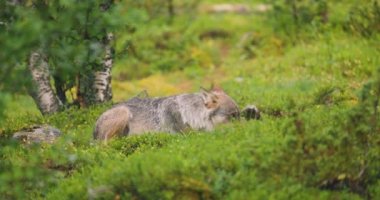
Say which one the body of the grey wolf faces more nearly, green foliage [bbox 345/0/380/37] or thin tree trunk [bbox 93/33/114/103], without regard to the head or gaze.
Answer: the green foliage

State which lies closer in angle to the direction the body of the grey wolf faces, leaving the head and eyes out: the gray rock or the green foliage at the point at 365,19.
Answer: the green foliage

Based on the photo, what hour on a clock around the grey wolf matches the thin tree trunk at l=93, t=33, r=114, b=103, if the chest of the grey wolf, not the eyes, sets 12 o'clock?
The thin tree trunk is roughly at 8 o'clock from the grey wolf.

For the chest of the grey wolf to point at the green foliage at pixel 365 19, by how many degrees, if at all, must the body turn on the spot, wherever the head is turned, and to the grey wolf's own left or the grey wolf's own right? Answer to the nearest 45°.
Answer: approximately 45° to the grey wolf's own left

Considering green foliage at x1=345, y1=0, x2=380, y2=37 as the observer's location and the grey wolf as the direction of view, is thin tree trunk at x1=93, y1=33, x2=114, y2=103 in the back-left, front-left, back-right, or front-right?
front-right

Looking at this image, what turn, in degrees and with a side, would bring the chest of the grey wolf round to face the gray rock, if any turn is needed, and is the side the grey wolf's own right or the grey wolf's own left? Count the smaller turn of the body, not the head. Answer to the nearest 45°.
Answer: approximately 180°

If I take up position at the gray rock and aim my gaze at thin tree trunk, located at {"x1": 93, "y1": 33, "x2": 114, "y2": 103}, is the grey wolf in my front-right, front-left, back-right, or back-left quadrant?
front-right

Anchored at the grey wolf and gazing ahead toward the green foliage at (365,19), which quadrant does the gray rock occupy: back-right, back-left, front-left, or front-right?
back-left

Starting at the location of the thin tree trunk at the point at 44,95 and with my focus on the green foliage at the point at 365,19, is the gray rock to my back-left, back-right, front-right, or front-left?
back-right

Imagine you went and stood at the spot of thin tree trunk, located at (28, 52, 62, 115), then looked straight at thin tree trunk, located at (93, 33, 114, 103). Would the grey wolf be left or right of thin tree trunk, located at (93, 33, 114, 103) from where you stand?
right

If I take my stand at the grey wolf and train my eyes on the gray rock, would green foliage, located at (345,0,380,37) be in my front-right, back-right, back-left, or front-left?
back-right

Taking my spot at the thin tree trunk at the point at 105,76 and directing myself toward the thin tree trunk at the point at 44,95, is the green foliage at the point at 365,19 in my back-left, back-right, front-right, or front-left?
back-right

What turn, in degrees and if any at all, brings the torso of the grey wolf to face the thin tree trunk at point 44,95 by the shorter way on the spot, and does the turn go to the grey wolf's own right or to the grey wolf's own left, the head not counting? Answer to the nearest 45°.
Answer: approximately 135° to the grey wolf's own left

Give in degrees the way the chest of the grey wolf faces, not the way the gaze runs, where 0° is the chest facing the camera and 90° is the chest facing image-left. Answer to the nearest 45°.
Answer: approximately 270°
